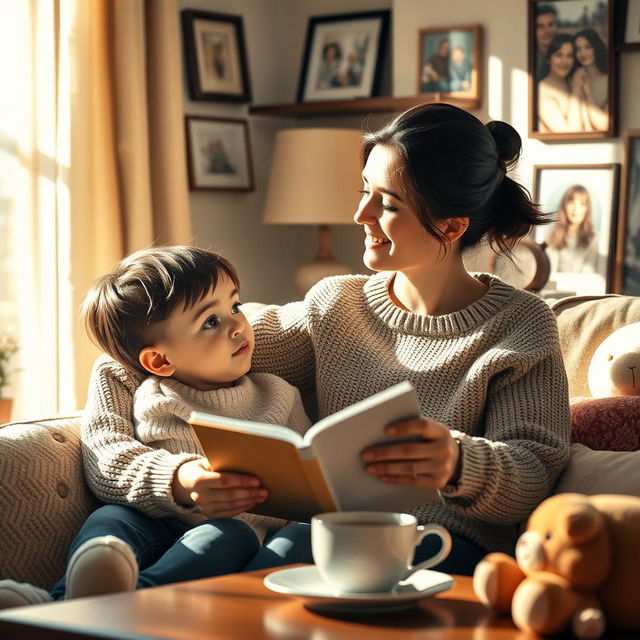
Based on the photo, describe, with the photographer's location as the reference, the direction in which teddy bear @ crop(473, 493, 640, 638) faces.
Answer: facing the viewer and to the left of the viewer

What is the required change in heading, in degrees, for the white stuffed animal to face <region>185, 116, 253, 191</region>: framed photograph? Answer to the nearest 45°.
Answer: approximately 135° to its right

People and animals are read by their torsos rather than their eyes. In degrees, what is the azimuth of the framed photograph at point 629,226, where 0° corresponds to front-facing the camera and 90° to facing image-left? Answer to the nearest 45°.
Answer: approximately 45°

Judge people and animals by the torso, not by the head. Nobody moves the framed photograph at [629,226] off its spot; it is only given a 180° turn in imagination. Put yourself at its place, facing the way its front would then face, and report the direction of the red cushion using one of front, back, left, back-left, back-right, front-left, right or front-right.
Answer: back-right

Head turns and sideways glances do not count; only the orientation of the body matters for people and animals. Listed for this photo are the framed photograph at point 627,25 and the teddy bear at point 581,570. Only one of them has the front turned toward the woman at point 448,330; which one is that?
the framed photograph

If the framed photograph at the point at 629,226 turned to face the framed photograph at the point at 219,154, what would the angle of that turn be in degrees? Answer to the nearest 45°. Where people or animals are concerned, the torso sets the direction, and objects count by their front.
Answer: approximately 45° to its right

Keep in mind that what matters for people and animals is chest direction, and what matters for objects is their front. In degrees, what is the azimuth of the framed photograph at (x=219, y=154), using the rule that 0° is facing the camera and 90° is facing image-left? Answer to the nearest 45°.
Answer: approximately 0°

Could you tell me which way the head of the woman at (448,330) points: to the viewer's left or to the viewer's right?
to the viewer's left

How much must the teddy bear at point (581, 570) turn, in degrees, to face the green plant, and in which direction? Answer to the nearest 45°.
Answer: approximately 90° to its right

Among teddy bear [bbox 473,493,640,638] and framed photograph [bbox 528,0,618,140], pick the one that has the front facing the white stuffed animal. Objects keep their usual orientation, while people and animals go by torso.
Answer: the framed photograph

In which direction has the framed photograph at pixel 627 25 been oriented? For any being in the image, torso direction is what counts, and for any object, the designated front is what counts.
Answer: toward the camera

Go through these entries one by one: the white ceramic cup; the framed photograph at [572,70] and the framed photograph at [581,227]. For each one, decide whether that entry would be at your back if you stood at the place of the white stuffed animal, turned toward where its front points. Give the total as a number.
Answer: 2

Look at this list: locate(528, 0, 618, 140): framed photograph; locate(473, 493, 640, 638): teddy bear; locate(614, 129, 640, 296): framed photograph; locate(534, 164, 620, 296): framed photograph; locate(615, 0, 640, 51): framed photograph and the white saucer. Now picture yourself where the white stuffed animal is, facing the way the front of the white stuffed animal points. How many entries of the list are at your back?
4

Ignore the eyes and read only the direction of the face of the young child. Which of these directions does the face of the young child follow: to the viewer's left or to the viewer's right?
to the viewer's right

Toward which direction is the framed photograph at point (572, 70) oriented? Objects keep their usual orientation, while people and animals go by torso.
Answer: toward the camera

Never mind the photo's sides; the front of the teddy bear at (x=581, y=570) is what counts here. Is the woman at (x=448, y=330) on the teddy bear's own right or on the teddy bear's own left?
on the teddy bear's own right

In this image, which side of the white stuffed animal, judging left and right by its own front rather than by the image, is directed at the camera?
front
